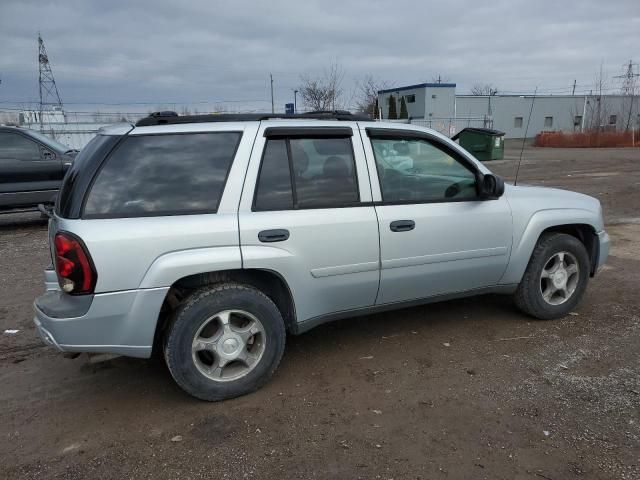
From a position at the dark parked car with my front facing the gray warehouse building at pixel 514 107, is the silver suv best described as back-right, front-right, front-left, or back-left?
back-right

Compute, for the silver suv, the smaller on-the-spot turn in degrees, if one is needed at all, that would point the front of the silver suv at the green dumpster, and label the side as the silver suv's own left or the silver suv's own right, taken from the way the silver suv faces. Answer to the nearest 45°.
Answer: approximately 45° to the silver suv's own left

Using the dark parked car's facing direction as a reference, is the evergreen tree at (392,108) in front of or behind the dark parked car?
in front

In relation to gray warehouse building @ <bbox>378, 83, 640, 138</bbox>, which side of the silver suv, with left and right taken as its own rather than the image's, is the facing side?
front

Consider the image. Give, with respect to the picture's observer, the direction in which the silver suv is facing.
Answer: facing away from the viewer and to the right of the viewer

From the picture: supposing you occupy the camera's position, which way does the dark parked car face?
facing to the right of the viewer

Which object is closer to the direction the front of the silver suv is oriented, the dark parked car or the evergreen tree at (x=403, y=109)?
the evergreen tree

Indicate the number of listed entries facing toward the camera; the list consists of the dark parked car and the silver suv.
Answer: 0

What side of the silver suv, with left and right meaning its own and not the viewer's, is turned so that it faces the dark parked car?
left

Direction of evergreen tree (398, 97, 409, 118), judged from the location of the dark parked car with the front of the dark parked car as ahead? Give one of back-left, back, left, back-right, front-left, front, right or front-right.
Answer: front-left

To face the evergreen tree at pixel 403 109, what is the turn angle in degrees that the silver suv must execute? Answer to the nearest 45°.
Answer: approximately 45° to its left
